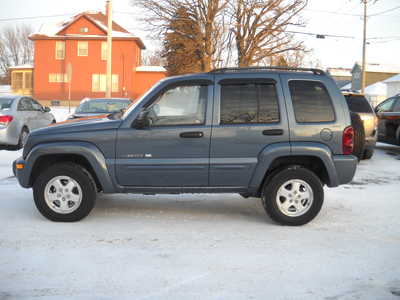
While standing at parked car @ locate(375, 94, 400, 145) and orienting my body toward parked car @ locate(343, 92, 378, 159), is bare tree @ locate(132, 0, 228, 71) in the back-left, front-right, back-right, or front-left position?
back-right

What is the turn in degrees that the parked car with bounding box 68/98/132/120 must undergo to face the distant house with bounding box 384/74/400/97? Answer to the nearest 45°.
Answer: approximately 180°

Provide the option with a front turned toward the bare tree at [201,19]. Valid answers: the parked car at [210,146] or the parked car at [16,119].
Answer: the parked car at [16,119]

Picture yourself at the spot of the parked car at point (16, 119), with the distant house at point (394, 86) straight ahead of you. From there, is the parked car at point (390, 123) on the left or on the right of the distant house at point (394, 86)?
right

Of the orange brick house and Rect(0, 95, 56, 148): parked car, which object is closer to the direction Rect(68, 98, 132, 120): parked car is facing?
the parked car

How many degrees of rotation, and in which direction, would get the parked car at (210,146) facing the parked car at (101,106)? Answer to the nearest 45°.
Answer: approximately 90° to its right

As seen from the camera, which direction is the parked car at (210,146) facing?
to the viewer's left

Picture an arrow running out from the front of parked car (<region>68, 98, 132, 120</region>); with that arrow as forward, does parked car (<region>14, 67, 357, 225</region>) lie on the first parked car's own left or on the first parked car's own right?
on the first parked car's own left

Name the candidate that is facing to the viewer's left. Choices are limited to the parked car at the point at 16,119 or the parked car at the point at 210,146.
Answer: the parked car at the point at 210,146

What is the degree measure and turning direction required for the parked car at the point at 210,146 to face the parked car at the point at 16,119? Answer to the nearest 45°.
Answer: approximately 45° to its right

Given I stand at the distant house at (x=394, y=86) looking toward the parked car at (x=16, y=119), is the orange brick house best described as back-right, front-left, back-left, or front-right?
front-right

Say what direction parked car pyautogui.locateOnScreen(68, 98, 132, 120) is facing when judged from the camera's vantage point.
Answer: facing the viewer and to the left of the viewer

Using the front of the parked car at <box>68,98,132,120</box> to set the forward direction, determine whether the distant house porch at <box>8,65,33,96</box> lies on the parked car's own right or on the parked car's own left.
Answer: on the parked car's own right

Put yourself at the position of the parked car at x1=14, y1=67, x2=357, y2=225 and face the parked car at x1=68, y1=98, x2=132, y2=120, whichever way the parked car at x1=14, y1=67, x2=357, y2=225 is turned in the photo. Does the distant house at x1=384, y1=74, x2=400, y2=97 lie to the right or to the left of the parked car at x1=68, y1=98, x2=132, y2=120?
right

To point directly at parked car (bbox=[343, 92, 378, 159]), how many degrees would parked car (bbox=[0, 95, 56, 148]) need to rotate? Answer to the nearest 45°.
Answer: approximately 90° to its right

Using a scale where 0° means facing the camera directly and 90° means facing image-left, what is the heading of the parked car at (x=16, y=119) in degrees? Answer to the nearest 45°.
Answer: approximately 225°
